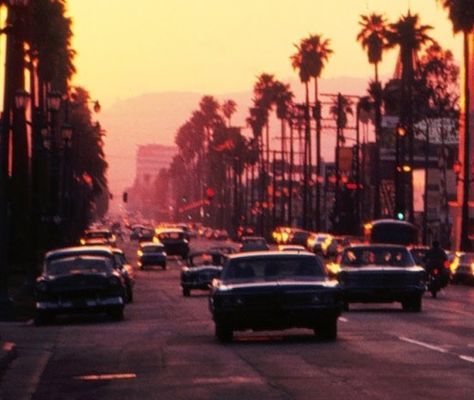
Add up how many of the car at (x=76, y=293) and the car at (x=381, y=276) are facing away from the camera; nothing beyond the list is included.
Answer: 1

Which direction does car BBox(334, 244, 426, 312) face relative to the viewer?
away from the camera

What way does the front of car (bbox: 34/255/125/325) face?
toward the camera

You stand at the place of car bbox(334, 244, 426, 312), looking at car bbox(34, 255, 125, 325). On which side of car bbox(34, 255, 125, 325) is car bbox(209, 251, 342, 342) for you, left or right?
left

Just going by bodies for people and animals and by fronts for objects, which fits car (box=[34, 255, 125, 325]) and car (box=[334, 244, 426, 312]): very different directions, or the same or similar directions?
very different directions

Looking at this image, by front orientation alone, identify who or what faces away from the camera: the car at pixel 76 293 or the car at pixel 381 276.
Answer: the car at pixel 381 276

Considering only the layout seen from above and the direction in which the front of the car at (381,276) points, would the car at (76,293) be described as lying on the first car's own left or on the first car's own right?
on the first car's own left

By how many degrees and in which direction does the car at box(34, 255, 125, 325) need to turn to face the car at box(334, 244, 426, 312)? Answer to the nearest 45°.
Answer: approximately 90° to its left
